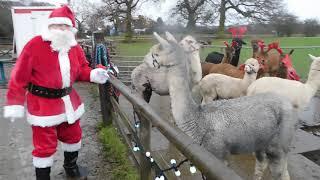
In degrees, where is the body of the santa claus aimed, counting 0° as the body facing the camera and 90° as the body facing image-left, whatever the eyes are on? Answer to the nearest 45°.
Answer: approximately 315°

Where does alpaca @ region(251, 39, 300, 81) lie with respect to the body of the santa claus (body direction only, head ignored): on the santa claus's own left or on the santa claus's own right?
on the santa claus's own left

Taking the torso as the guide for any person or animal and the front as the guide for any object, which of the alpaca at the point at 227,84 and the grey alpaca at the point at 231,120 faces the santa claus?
the grey alpaca

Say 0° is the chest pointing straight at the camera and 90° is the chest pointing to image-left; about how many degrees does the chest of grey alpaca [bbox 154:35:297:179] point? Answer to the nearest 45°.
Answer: approximately 90°

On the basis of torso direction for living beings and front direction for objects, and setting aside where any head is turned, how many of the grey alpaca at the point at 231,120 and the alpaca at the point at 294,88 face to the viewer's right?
1

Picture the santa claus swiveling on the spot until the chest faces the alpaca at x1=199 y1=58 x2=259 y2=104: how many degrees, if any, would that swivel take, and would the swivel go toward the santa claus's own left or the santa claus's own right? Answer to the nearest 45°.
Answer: approximately 90° to the santa claus's own left

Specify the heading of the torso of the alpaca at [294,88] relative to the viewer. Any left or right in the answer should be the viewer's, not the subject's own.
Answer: facing to the right of the viewer

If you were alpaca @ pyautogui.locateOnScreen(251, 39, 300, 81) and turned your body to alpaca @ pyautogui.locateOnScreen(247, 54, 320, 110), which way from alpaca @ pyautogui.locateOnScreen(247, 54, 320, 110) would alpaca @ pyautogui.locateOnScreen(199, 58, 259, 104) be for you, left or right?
right

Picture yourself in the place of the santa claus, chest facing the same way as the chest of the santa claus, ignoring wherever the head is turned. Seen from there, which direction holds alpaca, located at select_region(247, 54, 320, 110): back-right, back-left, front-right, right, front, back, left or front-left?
front-left
